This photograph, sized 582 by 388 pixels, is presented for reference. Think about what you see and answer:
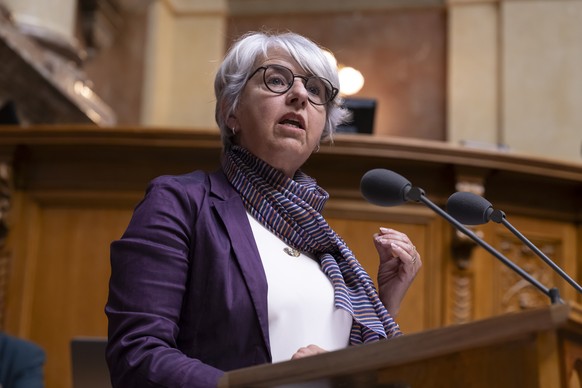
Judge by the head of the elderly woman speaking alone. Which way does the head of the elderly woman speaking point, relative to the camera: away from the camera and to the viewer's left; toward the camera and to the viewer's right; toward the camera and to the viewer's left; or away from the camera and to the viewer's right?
toward the camera and to the viewer's right

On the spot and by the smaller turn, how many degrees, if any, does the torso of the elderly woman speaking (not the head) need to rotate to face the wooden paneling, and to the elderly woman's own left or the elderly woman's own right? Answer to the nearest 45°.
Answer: approximately 135° to the elderly woman's own left

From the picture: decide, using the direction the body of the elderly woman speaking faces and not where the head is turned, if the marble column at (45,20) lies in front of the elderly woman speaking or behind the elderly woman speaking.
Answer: behind

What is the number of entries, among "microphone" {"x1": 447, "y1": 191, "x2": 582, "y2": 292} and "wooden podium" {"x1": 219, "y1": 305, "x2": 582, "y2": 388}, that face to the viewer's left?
1

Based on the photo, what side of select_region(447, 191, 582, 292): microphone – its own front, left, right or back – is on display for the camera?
left
